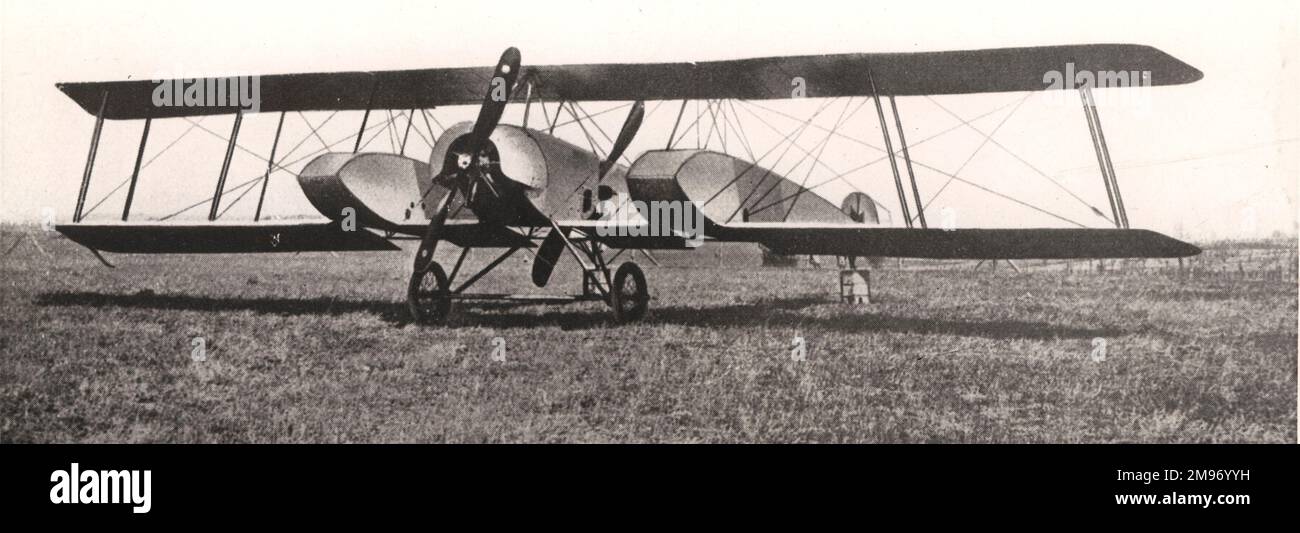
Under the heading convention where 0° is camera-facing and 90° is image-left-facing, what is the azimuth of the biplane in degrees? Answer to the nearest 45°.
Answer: approximately 45°
